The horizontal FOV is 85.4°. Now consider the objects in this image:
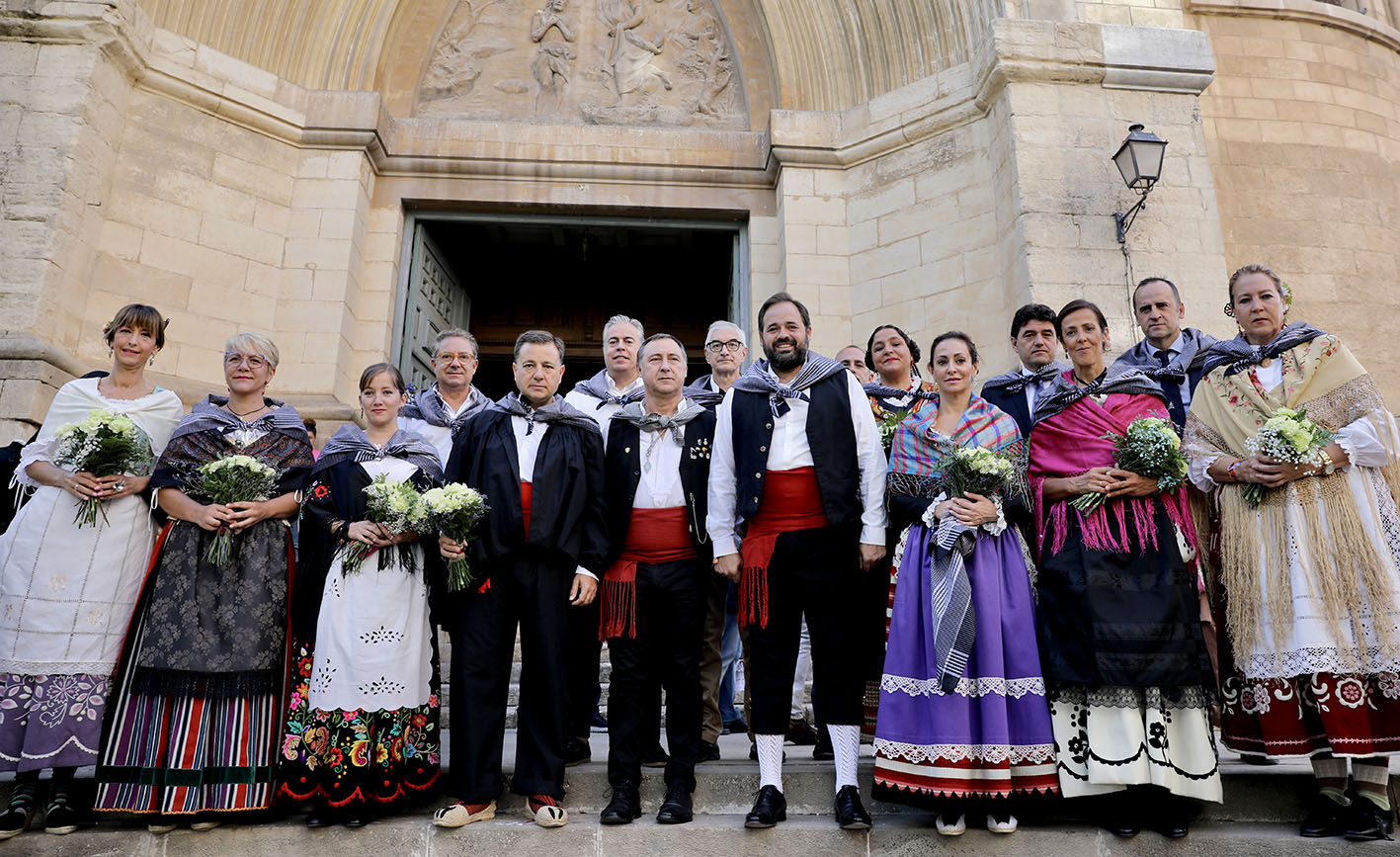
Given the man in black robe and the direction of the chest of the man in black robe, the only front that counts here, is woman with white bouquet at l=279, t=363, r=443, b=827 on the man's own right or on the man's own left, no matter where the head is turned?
on the man's own right

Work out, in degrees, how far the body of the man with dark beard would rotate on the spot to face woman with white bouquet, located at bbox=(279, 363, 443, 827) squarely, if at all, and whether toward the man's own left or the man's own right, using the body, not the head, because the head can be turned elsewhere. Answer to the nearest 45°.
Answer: approximately 90° to the man's own right

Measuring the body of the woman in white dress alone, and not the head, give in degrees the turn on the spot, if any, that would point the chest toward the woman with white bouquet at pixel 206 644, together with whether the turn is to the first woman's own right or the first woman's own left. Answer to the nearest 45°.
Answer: approximately 45° to the first woman's own left

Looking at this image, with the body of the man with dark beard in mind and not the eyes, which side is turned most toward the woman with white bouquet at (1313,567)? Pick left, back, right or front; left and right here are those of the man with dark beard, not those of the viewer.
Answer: left

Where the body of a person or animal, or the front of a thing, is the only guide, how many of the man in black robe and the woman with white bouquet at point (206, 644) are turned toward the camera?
2
